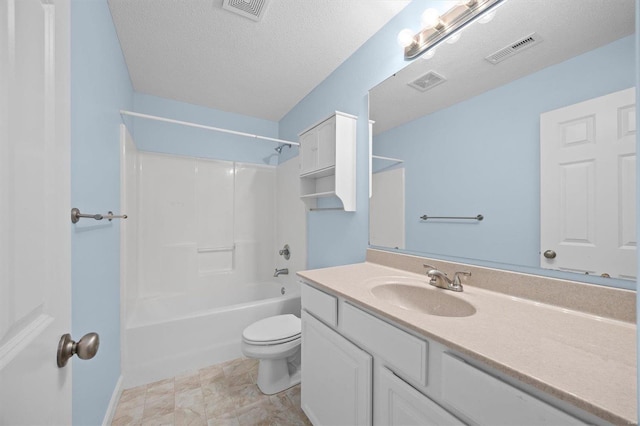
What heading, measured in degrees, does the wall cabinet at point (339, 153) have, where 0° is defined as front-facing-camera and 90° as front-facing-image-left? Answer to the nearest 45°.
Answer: approximately 45°

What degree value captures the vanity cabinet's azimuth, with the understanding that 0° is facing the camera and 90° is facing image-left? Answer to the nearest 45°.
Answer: approximately 45°

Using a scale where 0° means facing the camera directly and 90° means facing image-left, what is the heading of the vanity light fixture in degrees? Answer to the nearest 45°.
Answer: approximately 45°

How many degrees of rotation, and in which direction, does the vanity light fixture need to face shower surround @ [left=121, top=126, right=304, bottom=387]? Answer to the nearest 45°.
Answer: approximately 45° to its right
